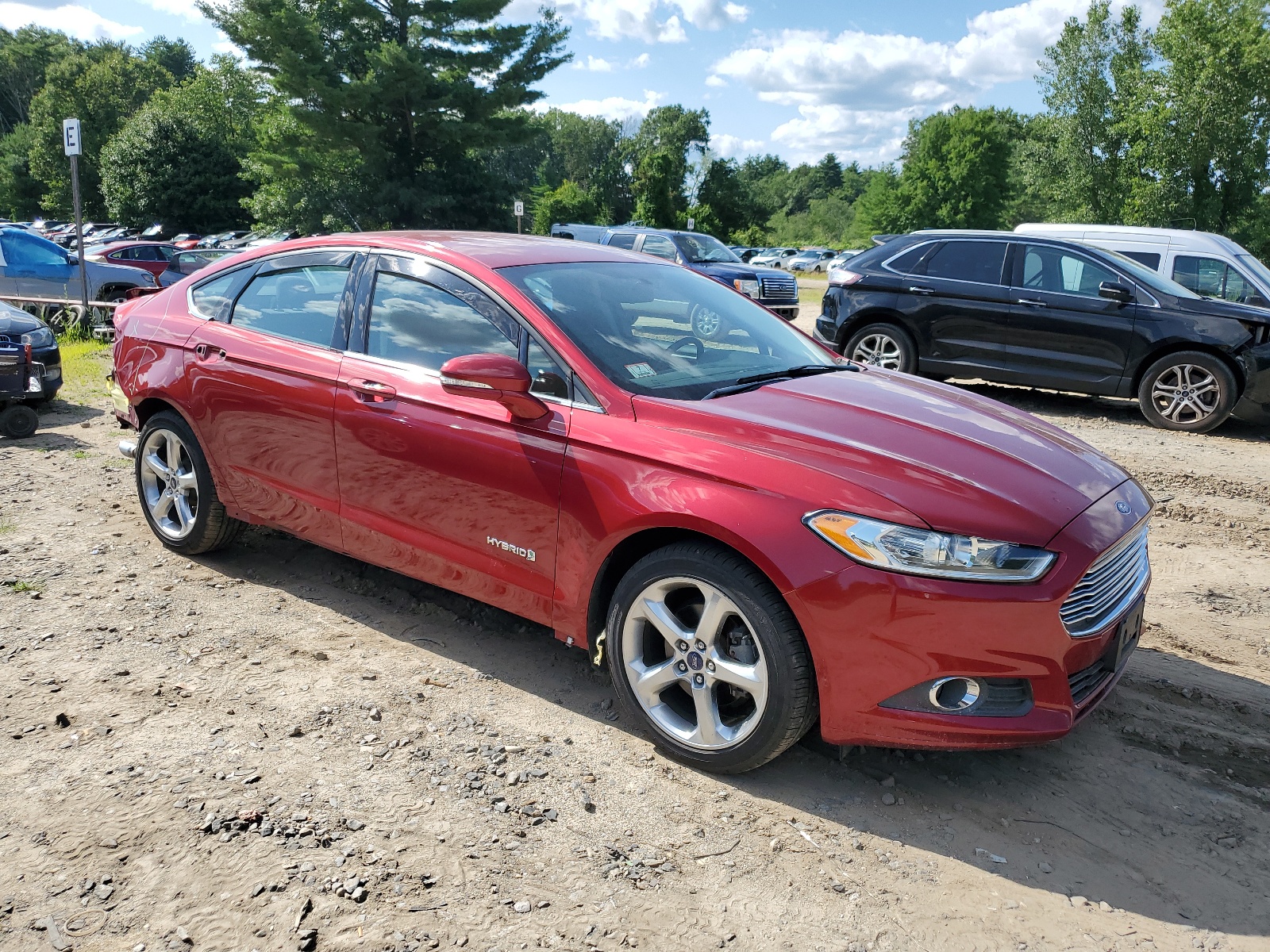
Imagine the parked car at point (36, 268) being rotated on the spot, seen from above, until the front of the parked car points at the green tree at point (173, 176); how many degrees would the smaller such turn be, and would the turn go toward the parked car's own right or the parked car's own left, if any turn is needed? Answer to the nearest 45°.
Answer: approximately 90° to the parked car's own left

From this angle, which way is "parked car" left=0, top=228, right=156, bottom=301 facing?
to the viewer's right

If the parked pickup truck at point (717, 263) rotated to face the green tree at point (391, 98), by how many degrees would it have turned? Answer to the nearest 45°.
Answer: approximately 180°

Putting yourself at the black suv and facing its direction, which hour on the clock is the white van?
The white van is roughly at 10 o'clock from the black suv.

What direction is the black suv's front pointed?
to the viewer's right

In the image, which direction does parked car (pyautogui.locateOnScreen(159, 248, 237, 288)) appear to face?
to the viewer's right

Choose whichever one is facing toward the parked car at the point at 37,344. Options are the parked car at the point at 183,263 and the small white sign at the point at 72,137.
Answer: the small white sign

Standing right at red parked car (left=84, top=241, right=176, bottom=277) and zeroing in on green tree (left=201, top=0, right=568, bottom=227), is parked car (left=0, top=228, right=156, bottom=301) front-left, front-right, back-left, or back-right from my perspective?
back-right

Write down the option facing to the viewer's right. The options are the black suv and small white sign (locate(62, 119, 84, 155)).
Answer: the black suv
